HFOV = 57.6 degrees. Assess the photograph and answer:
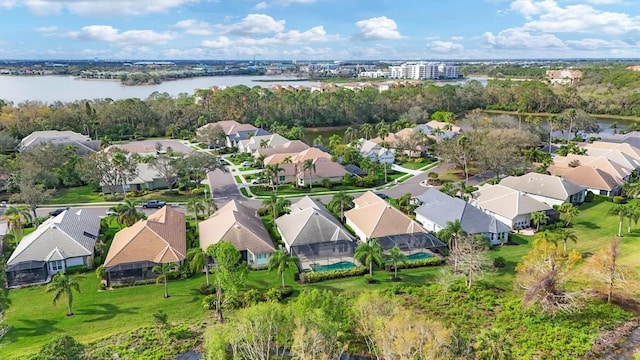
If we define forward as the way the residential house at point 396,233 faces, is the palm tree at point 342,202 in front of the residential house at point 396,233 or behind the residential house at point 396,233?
in front

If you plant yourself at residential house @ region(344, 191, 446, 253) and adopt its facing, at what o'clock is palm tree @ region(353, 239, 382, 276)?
The palm tree is roughly at 8 o'clock from the residential house.

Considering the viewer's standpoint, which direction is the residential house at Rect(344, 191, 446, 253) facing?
facing away from the viewer and to the left of the viewer

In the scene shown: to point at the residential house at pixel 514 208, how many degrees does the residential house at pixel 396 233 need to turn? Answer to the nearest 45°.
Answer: approximately 90° to its right

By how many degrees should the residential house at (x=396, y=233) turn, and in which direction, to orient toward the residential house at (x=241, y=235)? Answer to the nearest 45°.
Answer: approximately 45° to its left

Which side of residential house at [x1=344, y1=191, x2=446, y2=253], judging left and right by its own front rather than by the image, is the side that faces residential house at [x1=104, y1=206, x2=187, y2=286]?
left

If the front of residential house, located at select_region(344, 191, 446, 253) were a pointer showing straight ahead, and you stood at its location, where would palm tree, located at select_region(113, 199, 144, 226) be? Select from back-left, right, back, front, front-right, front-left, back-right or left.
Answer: front-left

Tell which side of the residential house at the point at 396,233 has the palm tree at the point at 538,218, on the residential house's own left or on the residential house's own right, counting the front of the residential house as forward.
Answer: on the residential house's own right

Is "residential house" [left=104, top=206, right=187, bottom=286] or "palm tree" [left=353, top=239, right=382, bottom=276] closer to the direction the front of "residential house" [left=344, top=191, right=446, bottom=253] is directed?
the residential house

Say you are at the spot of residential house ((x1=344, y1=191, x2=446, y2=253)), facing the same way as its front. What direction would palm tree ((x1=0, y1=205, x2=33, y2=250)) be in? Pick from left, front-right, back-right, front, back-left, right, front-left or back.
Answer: front-left

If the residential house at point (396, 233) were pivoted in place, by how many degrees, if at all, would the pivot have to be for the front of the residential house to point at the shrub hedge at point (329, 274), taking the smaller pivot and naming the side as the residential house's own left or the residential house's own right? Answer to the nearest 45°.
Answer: approximately 90° to the residential house's own left

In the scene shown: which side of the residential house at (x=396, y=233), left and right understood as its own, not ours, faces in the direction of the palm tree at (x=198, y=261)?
left

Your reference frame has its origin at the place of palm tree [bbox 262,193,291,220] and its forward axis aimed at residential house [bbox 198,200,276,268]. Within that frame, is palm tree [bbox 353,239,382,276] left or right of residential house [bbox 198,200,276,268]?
left

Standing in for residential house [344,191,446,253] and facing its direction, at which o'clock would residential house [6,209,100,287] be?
residential house [6,209,100,287] is roughly at 10 o'clock from residential house [344,191,446,253].
